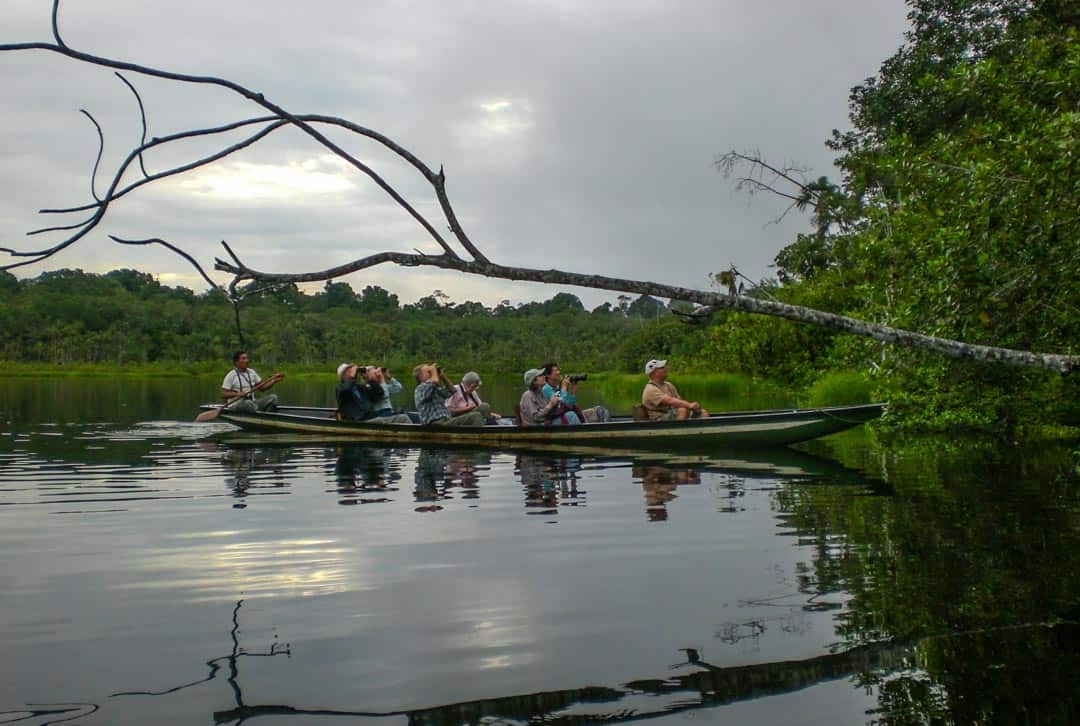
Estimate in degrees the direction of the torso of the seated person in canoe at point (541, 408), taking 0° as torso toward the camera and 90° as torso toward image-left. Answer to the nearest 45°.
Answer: approximately 270°

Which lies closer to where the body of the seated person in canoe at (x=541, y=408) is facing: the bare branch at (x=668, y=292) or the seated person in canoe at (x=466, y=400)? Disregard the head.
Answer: the bare branch

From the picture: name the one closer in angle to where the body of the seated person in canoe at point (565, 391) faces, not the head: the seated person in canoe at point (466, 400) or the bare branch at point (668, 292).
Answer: the bare branch

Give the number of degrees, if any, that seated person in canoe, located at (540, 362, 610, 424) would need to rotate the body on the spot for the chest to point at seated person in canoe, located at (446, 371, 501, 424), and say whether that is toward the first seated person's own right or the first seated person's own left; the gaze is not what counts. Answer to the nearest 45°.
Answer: approximately 180°

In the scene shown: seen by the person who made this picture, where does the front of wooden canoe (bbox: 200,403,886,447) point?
facing to the right of the viewer

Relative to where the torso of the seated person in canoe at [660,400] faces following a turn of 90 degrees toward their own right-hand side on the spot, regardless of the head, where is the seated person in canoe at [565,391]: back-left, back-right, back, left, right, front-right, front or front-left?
back-right

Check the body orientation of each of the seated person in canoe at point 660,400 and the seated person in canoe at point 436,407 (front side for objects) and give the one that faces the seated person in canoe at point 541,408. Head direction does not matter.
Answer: the seated person in canoe at point 436,407

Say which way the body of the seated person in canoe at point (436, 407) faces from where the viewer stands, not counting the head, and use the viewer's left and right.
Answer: facing to the right of the viewer

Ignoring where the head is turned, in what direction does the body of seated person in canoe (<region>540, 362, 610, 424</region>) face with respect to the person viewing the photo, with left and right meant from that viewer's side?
facing to the right of the viewer

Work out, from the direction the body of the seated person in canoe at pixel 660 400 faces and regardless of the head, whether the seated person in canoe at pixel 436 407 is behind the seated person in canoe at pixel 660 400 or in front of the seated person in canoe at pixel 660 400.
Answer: behind

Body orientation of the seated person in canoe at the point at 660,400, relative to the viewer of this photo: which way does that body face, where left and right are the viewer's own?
facing to the right of the viewer
